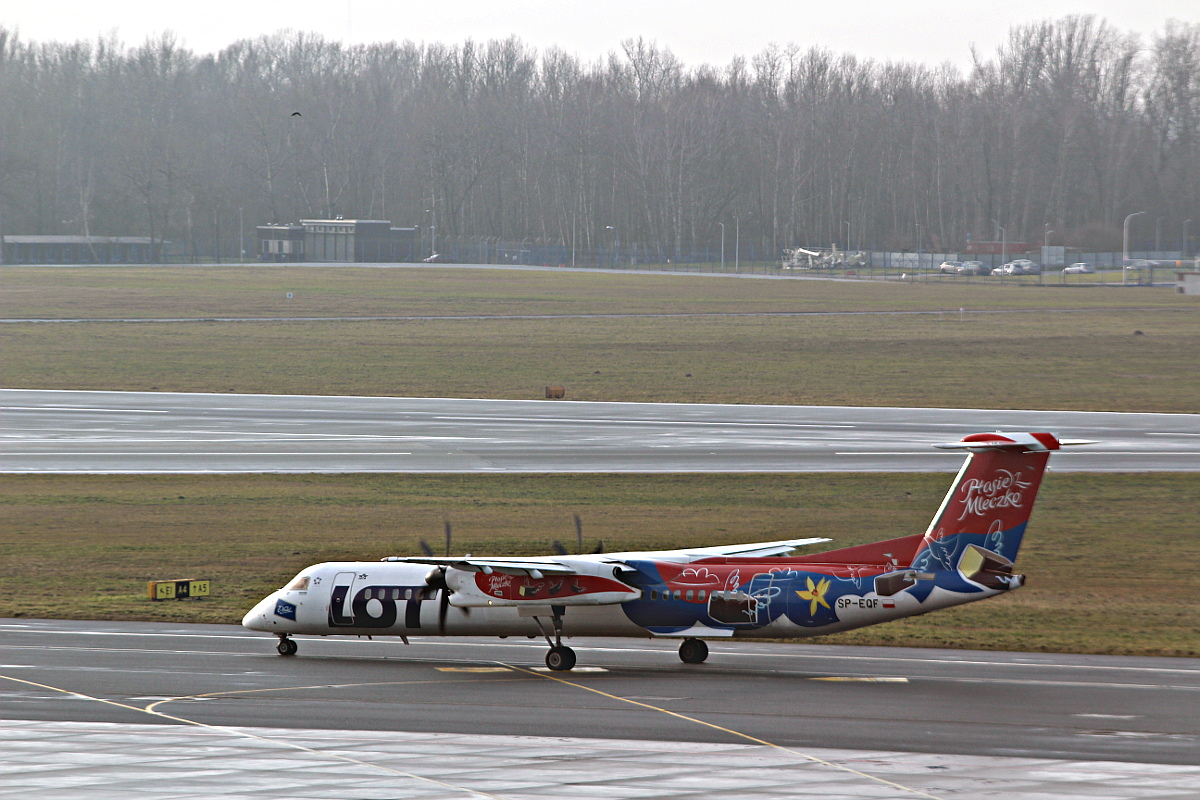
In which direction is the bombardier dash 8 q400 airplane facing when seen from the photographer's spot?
facing away from the viewer and to the left of the viewer
